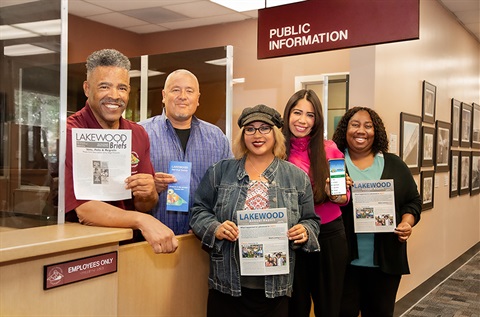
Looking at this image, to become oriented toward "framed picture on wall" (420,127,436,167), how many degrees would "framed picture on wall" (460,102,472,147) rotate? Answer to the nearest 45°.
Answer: approximately 45° to its right

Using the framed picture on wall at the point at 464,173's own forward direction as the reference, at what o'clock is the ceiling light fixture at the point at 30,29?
The ceiling light fixture is roughly at 2 o'clock from the framed picture on wall.

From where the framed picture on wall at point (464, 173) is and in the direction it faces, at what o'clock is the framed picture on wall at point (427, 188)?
the framed picture on wall at point (427, 188) is roughly at 2 o'clock from the framed picture on wall at point (464, 173).

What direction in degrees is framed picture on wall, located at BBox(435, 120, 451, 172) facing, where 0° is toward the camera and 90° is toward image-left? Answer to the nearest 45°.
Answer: approximately 315°

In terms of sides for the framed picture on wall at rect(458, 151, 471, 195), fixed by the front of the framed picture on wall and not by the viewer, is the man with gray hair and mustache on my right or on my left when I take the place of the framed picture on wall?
on my right

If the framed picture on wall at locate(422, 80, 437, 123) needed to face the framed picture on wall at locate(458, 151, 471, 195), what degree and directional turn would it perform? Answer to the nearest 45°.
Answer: approximately 135° to its left

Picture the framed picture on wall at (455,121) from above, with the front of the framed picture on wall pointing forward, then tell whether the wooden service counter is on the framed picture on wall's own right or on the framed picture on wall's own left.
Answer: on the framed picture on wall's own right

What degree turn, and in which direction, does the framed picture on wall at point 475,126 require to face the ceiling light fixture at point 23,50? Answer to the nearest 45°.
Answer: approximately 45° to its right

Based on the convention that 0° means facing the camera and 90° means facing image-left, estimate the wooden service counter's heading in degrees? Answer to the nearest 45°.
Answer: approximately 315°

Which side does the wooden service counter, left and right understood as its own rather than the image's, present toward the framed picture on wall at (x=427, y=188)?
left
